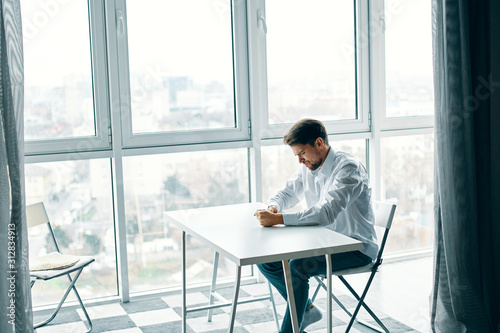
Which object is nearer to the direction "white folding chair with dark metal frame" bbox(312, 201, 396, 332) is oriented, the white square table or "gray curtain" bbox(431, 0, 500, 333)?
the white square table

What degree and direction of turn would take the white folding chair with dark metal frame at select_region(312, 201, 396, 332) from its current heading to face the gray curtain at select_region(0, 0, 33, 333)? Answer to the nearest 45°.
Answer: approximately 45° to its right

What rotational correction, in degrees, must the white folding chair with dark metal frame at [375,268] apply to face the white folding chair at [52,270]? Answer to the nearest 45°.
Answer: approximately 45° to its right

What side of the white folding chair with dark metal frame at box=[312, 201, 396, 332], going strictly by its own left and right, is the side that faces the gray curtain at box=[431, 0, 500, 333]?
back

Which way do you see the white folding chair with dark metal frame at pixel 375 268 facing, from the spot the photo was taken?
facing the viewer and to the left of the viewer

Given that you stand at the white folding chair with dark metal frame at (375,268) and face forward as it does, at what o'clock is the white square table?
The white square table is roughly at 12 o'clock from the white folding chair with dark metal frame.
